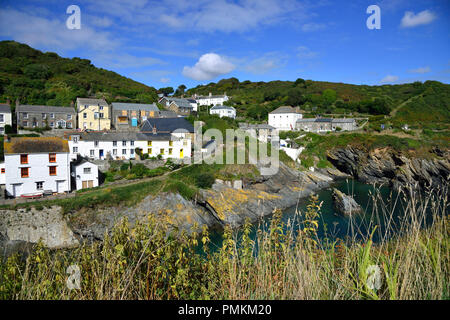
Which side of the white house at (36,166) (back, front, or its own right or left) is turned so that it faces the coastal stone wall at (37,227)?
front

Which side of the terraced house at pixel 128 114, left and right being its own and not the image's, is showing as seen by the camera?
front

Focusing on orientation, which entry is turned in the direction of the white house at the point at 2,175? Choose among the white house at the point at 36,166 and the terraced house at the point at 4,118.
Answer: the terraced house

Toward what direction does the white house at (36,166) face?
toward the camera

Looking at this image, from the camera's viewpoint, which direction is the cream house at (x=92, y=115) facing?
toward the camera

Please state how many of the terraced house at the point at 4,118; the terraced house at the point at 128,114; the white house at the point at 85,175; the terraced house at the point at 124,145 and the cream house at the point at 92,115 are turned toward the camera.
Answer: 5

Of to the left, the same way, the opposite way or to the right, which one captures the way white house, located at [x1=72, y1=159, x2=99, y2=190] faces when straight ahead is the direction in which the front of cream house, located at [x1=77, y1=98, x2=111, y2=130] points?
the same way

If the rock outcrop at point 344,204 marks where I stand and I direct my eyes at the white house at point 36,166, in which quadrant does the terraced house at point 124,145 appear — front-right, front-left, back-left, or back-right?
front-right

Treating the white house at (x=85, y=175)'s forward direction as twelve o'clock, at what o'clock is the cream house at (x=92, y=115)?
The cream house is roughly at 6 o'clock from the white house.

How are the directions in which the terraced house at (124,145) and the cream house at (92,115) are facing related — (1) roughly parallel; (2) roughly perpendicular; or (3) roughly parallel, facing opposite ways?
roughly parallel

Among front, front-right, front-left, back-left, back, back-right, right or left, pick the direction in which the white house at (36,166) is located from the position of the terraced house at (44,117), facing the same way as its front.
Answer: front

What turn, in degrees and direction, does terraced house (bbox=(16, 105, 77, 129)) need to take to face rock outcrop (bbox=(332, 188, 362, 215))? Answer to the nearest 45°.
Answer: approximately 45° to its left

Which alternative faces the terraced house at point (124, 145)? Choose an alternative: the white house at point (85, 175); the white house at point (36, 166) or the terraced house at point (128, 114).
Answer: the terraced house at point (128, 114)

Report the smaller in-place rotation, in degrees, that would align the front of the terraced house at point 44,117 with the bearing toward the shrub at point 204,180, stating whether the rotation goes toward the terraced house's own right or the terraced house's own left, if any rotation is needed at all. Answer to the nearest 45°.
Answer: approximately 45° to the terraced house's own left
